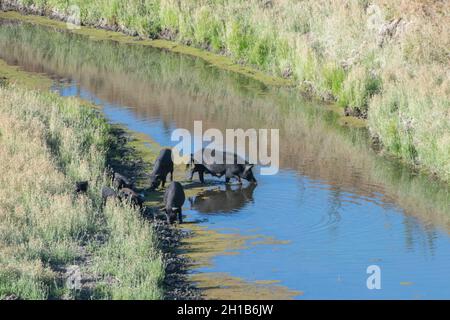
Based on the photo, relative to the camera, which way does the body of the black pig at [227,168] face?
to the viewer's right

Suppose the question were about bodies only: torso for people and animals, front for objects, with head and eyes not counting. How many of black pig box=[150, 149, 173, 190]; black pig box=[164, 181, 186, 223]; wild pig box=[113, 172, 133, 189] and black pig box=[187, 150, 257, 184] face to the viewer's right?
2

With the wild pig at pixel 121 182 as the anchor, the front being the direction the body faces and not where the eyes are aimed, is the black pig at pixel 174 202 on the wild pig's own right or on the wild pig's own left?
on the wild pig's own right

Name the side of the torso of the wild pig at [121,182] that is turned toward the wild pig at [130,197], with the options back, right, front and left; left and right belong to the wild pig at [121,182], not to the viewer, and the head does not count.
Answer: right

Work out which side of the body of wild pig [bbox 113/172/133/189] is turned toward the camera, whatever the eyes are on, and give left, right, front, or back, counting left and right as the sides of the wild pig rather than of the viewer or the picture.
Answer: right

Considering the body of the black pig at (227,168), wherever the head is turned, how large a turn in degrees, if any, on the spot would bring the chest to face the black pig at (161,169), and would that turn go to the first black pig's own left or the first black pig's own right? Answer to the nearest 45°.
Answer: approximately 180°

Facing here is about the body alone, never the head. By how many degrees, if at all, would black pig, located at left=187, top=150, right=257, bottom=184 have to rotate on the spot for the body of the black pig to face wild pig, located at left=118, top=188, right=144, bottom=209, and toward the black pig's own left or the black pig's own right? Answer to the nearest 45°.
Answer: approximately 135° to the black pig's own right
